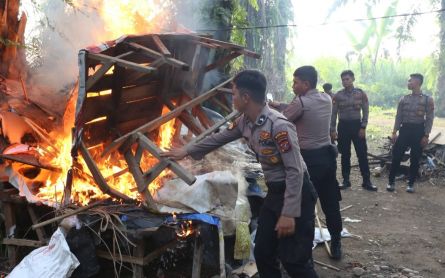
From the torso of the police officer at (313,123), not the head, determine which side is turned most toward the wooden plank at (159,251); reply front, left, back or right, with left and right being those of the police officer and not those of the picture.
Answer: left

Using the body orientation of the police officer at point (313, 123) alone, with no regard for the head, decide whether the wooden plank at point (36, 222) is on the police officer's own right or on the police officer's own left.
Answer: on the police officer's own left

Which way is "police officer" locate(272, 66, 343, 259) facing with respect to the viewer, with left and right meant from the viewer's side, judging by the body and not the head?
facing away from the viewer and to the left of the viewer

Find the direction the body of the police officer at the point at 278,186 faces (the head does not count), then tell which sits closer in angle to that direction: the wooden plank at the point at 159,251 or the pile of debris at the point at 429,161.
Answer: the wooden plank

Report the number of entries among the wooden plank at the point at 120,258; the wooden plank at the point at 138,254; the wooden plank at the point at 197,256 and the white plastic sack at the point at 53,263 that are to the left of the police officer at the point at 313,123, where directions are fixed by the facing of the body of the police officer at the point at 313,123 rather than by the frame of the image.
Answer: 4

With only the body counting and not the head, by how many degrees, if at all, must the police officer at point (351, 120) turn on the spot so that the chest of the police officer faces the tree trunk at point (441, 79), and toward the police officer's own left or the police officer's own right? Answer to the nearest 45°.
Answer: approximately 180°

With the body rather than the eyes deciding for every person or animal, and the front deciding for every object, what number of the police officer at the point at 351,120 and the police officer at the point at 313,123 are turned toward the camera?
1

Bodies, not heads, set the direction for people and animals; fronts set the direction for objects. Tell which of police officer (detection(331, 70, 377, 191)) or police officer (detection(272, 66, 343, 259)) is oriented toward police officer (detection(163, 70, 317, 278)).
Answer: police officer (detection(331, 70, 377, 191))

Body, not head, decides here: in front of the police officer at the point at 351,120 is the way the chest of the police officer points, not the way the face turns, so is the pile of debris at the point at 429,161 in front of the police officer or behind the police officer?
behind

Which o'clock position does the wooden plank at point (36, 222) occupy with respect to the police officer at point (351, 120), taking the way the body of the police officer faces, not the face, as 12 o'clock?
The wooden plank is roughly at 1 o'clock from the police officer.
